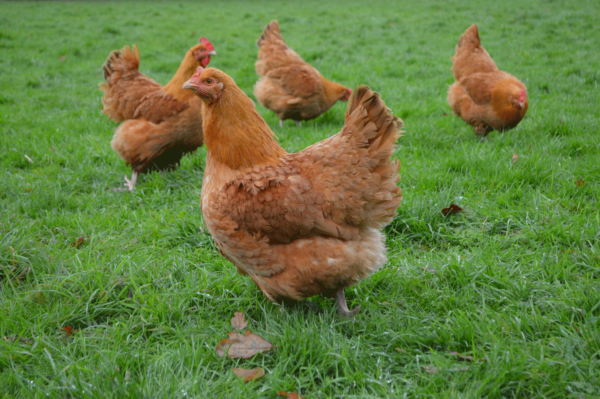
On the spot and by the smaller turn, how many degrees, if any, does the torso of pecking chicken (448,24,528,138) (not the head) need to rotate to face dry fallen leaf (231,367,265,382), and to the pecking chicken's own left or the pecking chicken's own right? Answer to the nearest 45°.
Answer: approximately 45° to the pecking chicken's own right

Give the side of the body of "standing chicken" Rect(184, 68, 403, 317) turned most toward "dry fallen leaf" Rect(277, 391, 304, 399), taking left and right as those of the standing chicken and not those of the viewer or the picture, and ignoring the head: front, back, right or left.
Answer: left

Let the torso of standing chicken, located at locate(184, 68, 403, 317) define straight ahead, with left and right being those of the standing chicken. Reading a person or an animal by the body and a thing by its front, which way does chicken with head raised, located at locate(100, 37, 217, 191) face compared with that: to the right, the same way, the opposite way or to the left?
the opposite way

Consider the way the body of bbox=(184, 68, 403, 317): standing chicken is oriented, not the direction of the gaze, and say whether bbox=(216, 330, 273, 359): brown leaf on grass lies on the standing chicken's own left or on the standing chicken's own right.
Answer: on the standing chicken's own left

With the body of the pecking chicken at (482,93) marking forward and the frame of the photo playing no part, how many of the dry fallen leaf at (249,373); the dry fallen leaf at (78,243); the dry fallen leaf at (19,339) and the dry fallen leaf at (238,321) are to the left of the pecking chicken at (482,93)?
0

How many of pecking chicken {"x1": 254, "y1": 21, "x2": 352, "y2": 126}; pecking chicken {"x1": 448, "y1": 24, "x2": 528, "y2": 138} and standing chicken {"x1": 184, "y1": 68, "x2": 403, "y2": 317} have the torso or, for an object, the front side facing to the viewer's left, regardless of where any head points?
1

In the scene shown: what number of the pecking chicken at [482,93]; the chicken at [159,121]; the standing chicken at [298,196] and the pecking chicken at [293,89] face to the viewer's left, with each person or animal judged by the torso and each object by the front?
1

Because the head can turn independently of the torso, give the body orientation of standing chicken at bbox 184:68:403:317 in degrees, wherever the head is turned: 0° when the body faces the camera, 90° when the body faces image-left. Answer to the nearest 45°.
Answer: approximately 90°

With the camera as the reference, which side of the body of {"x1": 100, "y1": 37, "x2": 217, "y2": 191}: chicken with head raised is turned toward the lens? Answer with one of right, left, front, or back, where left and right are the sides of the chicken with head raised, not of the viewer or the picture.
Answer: right

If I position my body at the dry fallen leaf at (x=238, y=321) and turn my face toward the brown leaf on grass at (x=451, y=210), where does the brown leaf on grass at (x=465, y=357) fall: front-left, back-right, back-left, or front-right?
front-right

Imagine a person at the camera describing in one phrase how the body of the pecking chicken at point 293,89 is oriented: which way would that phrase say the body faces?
to the viewer's right

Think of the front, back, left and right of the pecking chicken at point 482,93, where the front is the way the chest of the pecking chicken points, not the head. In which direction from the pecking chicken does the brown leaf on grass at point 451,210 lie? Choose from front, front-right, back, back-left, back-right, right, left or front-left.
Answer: front-right

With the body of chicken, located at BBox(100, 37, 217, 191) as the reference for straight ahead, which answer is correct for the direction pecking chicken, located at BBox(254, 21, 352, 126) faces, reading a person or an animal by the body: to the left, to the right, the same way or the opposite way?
the same way

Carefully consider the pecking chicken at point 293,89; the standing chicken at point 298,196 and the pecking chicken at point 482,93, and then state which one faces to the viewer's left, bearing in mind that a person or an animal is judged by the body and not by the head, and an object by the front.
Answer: the standing chicken

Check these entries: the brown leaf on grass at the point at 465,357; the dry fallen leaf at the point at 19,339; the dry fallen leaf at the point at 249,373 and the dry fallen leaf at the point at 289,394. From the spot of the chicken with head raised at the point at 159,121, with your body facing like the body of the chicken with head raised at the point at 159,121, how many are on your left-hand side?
0

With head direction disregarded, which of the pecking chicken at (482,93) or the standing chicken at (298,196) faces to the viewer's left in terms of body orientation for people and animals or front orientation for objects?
the standing chicken

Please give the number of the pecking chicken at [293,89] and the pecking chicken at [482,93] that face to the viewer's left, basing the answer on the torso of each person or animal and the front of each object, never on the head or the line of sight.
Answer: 0

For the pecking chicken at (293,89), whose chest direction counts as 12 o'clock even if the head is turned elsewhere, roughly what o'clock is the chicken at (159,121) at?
the chicken at (159,121) is roughly at 4 o'clock from the pecking chicken at (293,89).

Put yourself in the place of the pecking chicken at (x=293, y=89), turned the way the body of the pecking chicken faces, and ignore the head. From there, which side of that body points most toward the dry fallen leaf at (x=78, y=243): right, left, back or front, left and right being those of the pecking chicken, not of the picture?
right

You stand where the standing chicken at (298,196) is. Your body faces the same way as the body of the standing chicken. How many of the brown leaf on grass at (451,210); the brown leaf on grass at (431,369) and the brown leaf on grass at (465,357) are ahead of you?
0

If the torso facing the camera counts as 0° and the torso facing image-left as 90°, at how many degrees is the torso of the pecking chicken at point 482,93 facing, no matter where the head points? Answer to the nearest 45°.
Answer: approximately 315°
